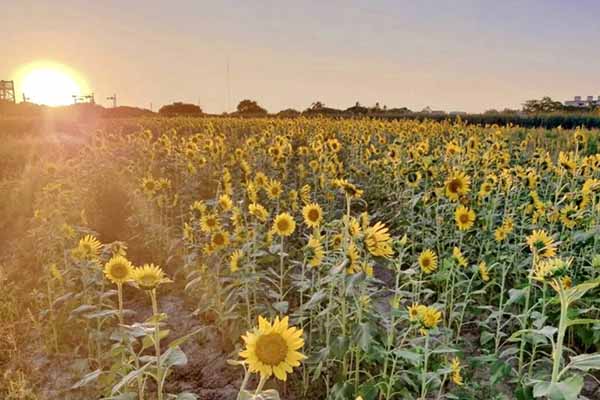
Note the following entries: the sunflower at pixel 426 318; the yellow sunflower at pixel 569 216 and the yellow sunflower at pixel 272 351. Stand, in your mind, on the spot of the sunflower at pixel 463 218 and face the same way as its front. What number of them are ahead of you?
2

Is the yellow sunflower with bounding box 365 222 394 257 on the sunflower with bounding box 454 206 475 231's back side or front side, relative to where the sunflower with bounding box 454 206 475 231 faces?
on the front side

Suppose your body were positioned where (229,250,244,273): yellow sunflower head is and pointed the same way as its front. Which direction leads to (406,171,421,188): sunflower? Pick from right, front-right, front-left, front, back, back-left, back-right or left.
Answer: left

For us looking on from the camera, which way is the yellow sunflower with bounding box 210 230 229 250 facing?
facing the viewer

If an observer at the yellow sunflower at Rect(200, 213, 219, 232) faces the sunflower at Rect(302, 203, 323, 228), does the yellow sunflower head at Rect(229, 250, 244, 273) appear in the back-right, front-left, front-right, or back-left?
front-right

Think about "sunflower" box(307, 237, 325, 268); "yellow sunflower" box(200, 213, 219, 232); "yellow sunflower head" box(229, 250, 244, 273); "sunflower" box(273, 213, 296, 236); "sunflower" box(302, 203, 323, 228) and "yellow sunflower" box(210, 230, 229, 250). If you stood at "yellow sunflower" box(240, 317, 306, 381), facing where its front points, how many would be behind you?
6

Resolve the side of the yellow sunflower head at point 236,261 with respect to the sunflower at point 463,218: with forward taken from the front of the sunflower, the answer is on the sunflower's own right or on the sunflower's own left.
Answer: on the sunflower's own right

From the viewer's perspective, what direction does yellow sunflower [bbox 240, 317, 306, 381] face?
toward the camera

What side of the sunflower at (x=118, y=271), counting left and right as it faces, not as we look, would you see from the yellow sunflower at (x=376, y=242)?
left

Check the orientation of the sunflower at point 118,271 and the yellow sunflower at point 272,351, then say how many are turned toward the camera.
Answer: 2

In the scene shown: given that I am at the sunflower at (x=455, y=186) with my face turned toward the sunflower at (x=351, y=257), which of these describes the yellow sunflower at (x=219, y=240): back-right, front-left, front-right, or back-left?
front-right

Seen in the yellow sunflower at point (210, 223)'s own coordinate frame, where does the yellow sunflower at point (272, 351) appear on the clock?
the yellow sunflower at point (272, 351) is roughly at 12 o'clock from the yellow sunflower at point (210, 223).

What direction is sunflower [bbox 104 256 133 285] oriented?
toward the camera

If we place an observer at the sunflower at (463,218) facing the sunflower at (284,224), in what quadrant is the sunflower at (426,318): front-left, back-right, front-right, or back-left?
front-left
